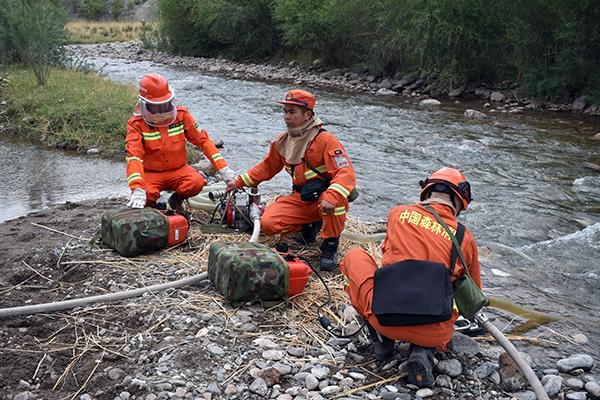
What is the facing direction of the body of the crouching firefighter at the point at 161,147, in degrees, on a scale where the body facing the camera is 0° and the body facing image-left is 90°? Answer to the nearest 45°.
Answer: approximately 0°

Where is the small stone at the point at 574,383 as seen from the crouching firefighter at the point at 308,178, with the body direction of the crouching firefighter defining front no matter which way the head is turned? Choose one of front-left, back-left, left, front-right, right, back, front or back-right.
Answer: left

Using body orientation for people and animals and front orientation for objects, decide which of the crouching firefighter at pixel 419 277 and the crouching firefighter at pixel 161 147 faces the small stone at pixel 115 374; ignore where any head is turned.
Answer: the crouching firefighter at pixel 161 147

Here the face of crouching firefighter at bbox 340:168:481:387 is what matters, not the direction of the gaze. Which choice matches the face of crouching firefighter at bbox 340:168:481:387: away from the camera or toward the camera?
away from the camera

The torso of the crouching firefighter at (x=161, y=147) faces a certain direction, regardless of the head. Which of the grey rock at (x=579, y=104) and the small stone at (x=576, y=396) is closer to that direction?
the small stone

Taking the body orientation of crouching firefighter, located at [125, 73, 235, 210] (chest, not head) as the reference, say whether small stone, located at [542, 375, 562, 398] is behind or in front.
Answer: in front

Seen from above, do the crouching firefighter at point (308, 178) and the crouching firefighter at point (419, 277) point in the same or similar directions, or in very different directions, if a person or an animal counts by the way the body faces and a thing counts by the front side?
very different directions

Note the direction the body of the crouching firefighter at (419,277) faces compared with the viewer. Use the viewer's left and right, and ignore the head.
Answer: facing away from the viewer and to the right of the viewer

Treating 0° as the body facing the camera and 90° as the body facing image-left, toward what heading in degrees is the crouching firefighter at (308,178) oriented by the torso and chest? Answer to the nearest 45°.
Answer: approximately 45°

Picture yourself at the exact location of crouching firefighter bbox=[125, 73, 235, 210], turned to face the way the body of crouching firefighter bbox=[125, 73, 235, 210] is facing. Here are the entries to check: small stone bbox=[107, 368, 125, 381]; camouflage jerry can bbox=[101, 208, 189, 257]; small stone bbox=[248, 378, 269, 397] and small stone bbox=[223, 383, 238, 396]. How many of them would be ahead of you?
4

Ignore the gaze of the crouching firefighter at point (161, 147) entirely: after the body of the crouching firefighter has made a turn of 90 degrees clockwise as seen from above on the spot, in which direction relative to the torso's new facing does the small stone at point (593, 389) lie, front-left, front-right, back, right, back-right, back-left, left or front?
back-left

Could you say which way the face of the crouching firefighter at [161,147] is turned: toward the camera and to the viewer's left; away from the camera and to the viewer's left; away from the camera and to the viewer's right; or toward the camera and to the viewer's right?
toward the camera and to the viewer's right
